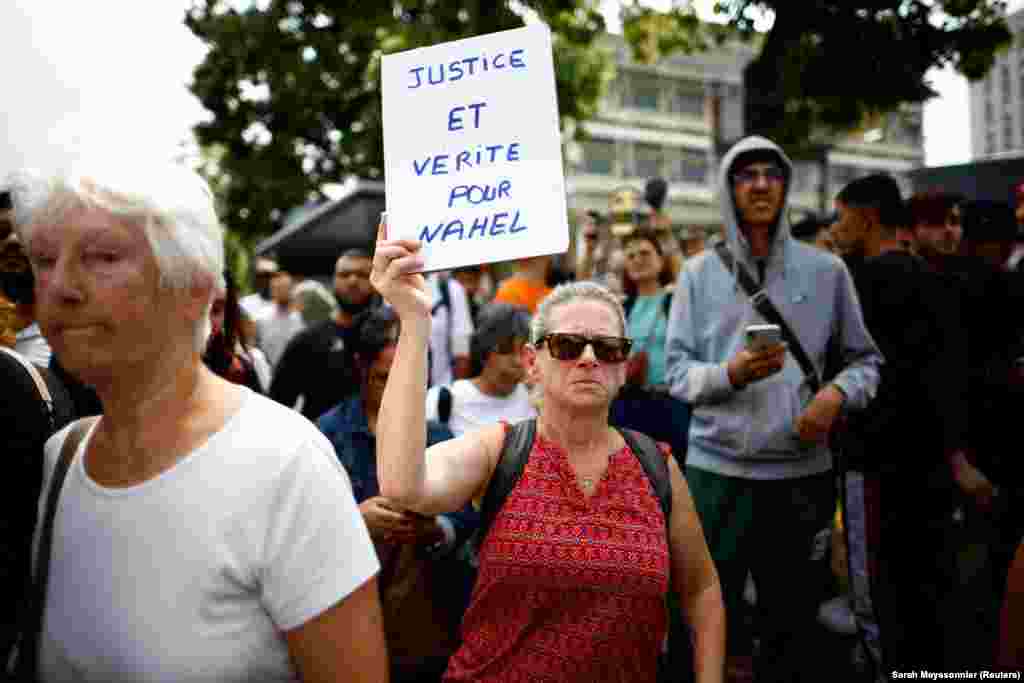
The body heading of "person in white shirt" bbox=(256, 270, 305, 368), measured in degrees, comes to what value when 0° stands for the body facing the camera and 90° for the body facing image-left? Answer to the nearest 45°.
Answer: approximately 0°

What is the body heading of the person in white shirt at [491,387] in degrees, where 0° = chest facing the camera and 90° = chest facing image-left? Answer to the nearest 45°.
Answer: approximately 315°

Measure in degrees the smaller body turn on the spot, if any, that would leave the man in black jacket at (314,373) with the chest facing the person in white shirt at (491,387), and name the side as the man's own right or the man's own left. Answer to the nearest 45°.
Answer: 0° — they already face them

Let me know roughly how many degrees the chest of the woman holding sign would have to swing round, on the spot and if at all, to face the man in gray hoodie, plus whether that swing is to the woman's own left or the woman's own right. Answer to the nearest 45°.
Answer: approximately 135° to the woman's own left

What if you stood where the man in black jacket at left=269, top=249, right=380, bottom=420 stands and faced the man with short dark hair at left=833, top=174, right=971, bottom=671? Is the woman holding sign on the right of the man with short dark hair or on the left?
right

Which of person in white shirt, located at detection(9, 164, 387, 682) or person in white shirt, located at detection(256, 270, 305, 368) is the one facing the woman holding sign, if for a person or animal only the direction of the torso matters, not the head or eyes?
person in white shirt, located at detection(256, 270, 305, 368)

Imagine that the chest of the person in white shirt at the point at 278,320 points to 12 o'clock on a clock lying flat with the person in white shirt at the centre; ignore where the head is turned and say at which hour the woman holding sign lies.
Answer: The woman holding sign is roughly at 12 o'clock from the person in white shirt.

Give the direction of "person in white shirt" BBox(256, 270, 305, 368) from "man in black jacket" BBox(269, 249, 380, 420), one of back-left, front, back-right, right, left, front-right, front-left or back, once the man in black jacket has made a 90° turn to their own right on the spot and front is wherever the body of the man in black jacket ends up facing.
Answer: back-right

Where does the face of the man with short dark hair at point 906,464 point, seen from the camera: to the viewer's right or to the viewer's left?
to the viewer's left

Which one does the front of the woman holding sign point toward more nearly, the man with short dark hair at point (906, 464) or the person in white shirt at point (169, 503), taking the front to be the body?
the person in white shirt
